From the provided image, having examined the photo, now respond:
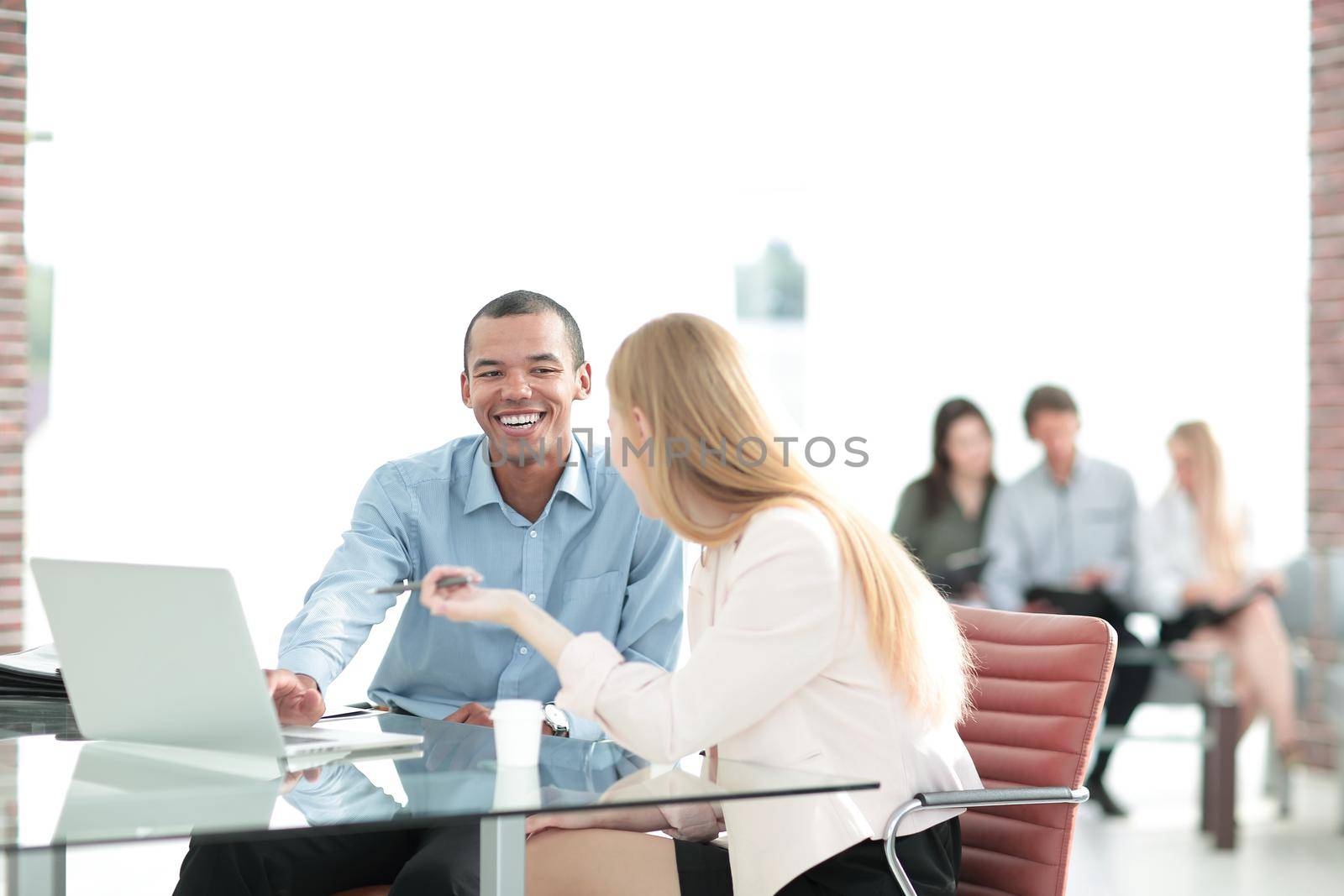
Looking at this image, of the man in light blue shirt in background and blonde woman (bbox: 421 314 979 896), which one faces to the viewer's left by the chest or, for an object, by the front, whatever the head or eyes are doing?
the blonde woman

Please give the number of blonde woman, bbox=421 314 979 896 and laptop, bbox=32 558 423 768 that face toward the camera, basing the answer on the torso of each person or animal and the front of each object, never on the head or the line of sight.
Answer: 0

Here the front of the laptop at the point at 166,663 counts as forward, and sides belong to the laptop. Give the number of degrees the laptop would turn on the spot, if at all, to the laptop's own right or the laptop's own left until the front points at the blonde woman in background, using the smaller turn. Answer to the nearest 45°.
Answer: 0° — it already faces them

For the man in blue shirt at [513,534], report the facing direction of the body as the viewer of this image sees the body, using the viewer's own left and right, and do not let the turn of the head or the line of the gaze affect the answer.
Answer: facing the viewer

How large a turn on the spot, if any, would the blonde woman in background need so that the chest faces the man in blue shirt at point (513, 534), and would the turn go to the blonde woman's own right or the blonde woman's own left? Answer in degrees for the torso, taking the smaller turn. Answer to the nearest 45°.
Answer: approximately 45° to the blonde woman's own right

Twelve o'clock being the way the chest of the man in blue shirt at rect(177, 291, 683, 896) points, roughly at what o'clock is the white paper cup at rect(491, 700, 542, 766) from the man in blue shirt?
The white paper cup is roughly at 12 o'clock from the man in blue shirt.

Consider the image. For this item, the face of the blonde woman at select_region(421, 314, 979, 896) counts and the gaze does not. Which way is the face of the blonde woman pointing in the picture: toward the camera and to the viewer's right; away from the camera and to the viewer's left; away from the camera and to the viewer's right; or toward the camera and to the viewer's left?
away from the camera and to the viewer's left

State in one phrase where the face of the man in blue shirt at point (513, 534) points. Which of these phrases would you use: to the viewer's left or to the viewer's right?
to the viewer's right

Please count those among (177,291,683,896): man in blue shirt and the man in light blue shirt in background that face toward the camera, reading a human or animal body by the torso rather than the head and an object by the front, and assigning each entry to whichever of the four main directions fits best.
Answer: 2

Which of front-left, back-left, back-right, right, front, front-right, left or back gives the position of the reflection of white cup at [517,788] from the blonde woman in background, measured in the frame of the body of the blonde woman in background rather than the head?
front-right

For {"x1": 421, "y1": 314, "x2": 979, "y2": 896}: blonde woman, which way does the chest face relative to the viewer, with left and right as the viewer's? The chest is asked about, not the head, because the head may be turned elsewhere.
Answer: facing to the left of the viewer
